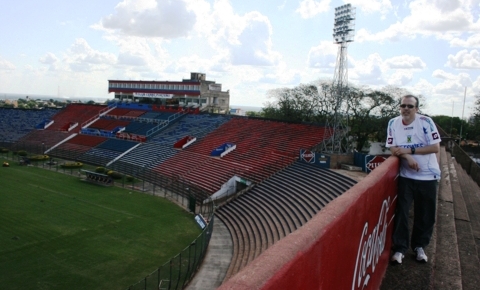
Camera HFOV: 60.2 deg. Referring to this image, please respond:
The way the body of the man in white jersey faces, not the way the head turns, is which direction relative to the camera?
toward the camera

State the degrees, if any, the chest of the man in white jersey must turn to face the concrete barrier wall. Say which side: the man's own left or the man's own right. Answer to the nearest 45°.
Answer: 0° — they already face it

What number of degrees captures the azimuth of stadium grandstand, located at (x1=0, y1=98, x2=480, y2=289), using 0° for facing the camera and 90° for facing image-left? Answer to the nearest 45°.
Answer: approximately 45°

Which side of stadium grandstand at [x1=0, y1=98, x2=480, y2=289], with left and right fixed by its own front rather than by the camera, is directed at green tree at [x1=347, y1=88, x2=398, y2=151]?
back

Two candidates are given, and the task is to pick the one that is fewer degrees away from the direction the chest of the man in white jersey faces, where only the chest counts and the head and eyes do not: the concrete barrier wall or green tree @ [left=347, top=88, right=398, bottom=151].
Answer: the concrete barrier wall

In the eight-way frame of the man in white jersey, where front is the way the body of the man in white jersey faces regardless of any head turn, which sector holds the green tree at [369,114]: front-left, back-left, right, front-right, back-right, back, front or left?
back
